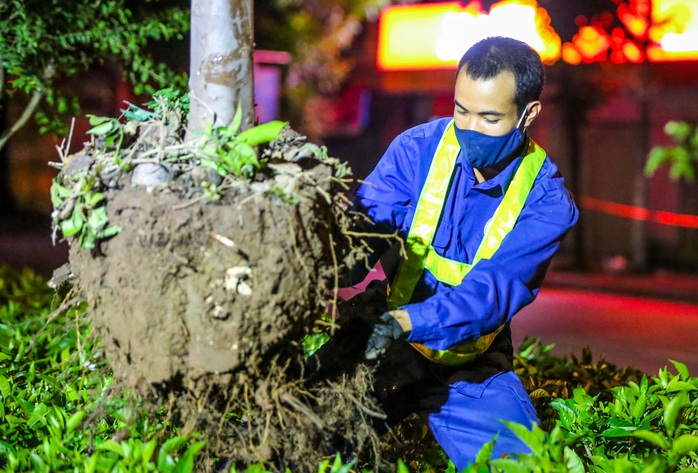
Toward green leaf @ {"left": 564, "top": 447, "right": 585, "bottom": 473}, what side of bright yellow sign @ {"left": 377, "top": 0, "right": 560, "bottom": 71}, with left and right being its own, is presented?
front

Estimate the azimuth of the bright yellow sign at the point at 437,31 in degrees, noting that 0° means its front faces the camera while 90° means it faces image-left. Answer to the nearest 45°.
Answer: approximately 0°

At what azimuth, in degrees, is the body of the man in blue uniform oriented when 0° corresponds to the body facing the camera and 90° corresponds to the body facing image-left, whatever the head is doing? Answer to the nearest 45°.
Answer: approximately 45°

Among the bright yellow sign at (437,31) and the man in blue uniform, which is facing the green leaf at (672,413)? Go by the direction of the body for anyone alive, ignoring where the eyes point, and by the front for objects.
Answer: the bright yellow sign

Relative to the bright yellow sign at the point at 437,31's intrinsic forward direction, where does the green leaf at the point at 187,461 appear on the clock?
The green leaf is roughly at 12 o'clock from the bright yellow sign.

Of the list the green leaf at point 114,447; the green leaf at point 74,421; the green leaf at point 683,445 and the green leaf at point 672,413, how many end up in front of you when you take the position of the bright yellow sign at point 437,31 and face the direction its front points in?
4

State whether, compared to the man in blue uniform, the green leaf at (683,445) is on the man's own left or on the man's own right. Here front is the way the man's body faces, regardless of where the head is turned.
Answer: on the man's own left

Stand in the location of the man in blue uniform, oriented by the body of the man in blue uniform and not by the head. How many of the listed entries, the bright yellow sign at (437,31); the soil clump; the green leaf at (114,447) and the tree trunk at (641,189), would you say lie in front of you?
2

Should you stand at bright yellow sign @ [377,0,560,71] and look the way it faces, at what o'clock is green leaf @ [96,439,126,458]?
The green leaf is roughly at 12 o'clock from the bright yellow sign.

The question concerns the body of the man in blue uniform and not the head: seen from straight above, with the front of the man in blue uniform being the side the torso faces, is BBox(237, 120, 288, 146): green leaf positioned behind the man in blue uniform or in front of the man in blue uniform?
in front

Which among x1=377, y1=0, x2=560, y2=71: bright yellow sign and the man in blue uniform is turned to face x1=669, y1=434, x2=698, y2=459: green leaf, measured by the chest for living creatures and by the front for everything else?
the bright yellow sign

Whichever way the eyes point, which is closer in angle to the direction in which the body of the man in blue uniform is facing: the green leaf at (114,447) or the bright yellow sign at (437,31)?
the green leaf

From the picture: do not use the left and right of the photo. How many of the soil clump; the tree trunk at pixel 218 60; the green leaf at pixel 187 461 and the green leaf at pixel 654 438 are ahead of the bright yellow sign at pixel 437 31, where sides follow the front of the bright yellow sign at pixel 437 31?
4

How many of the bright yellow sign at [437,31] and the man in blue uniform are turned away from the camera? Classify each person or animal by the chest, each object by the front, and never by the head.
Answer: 0

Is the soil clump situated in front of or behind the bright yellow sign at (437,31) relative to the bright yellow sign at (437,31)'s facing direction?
in front

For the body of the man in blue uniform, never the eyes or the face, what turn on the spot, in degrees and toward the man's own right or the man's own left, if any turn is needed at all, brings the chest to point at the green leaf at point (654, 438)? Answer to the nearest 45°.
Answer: approximately 90° to the man's own left
